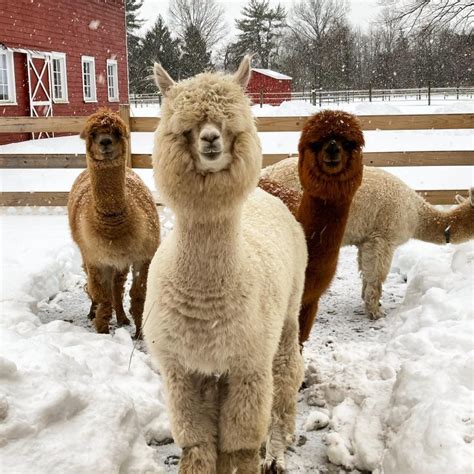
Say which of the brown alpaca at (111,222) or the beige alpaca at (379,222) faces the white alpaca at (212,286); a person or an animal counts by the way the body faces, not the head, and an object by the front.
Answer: the brown alpaca

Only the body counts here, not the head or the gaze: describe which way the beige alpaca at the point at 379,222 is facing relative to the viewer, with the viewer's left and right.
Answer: facing to the right of the viewer

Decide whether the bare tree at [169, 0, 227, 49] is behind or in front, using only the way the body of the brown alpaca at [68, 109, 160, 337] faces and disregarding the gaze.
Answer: behind

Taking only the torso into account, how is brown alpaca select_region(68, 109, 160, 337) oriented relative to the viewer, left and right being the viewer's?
facing the viewer

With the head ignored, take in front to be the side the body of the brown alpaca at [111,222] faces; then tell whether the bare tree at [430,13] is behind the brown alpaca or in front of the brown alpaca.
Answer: behind

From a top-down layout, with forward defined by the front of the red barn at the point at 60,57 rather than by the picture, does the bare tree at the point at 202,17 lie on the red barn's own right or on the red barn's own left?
on the red barn's own left

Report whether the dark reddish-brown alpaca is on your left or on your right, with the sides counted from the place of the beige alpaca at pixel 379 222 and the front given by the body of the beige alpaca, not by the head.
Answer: on your right

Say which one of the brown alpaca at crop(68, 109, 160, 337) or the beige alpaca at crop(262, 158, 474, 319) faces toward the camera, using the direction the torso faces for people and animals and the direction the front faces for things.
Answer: the brown alpaca

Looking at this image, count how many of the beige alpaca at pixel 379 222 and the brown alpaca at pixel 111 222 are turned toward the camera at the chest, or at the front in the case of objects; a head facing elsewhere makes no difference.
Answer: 1

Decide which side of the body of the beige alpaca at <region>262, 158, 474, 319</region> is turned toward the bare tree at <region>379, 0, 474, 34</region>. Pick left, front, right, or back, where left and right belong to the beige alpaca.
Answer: left

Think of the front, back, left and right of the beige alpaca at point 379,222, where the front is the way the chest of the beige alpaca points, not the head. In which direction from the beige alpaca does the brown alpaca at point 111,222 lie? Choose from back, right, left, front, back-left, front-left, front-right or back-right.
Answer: back-right

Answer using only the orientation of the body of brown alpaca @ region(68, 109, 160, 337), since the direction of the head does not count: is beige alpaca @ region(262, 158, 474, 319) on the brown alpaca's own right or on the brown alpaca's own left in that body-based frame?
on the brown alpaca's own left

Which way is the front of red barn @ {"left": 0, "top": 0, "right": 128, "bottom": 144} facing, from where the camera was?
facing the viewer and to the right of the viewer

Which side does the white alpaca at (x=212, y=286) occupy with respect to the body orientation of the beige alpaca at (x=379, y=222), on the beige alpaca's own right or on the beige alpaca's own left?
on the beige alpaca's own right

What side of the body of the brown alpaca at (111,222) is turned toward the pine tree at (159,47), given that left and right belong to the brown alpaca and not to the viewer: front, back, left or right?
back

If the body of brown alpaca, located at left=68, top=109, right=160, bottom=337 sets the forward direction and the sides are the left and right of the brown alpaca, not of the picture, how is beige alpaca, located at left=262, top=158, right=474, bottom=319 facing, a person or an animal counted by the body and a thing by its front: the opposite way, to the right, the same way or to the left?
to the left

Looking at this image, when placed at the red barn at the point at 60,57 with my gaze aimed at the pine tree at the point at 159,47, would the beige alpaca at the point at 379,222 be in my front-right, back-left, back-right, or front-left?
back-right
